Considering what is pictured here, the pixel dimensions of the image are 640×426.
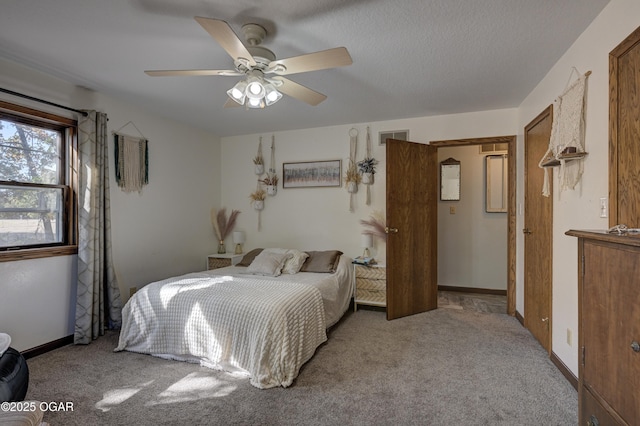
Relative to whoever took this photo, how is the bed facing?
facing the viewer and to the left of the viewer

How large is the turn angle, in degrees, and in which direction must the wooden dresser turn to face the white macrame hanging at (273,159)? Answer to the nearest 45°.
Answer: approximately 45° to its right

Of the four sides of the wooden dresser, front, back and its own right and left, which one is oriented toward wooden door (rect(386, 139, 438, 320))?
right

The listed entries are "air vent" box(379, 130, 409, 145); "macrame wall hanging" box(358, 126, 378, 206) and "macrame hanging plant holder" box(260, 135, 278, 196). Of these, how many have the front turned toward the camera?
3

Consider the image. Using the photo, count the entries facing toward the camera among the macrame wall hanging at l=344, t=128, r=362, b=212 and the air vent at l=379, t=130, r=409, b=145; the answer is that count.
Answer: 2

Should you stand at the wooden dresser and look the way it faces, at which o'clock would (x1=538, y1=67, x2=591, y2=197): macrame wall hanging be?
The macrame wall hanging is roughly at 4 o'clock from the wooden dresser.

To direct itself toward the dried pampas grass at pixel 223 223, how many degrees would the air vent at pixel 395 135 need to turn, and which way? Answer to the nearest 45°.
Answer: approximately 90° to its right

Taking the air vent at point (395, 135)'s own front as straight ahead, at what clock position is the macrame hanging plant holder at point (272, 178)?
The macrame hanging plant holder is roughly at 3 o'clock from the air vent.

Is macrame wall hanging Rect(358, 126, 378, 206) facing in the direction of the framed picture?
no

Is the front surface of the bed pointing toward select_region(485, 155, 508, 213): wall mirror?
no

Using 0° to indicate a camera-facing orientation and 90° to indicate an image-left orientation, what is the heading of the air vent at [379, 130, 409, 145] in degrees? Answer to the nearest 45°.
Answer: approximately 0°

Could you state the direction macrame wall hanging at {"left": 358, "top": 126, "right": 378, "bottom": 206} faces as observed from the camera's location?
facing the viewer

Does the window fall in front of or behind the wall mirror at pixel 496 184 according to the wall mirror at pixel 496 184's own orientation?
in front

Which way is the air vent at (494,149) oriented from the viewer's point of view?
toward the camera

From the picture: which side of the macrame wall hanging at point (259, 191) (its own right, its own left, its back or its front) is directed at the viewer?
front

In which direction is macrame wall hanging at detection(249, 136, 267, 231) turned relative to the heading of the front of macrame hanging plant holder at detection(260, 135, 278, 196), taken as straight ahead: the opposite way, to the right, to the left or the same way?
the same way

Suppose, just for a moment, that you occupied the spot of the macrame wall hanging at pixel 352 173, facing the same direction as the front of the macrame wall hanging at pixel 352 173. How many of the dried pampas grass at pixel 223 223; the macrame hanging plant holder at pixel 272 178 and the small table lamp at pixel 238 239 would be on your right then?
3

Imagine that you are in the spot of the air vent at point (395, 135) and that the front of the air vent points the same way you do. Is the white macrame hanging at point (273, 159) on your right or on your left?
on your right

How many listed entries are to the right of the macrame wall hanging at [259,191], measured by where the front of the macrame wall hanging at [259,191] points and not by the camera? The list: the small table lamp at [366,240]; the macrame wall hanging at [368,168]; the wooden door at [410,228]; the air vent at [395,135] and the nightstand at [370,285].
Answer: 0

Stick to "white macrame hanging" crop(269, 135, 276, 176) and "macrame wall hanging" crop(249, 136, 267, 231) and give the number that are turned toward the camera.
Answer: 2
